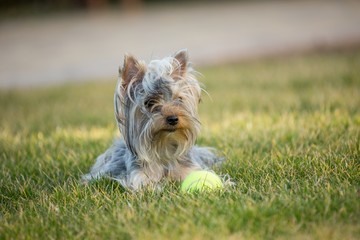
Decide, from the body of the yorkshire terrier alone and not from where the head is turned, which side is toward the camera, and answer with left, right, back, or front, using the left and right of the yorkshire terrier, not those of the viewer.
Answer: front

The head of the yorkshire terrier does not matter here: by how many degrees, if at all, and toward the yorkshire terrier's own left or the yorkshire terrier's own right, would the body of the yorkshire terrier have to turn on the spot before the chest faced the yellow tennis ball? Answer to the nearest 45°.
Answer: approximately 45° to the yorkshire terrier's own left
